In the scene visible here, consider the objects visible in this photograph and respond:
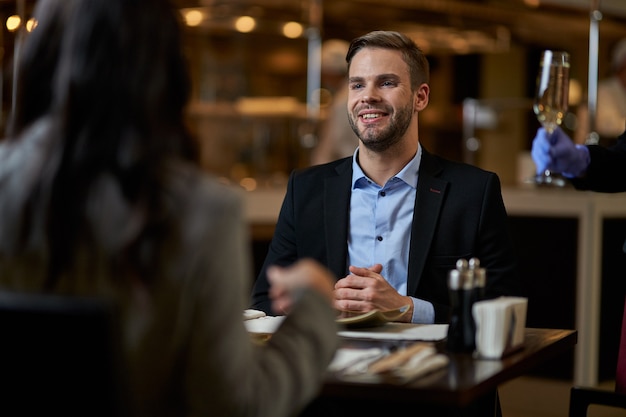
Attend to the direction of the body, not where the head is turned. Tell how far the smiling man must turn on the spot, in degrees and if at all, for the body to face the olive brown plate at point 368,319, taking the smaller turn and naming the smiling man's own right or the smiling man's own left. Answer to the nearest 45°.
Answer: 0° — they already face it

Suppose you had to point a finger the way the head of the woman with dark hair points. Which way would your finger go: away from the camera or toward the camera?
away from the camera

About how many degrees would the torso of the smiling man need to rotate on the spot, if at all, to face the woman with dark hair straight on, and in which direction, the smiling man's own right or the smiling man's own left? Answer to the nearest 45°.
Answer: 0° — they already face them

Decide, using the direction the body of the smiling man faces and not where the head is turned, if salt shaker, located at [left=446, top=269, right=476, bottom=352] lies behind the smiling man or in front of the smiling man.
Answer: in front

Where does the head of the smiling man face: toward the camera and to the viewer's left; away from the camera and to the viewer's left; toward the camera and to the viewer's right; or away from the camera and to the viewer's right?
toward the camera and to the viewer's left

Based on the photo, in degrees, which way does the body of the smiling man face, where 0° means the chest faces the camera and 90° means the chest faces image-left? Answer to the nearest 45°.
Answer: approximately 0°

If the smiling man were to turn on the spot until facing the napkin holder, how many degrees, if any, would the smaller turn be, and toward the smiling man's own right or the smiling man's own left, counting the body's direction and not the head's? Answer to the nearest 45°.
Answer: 0° — they already face it
